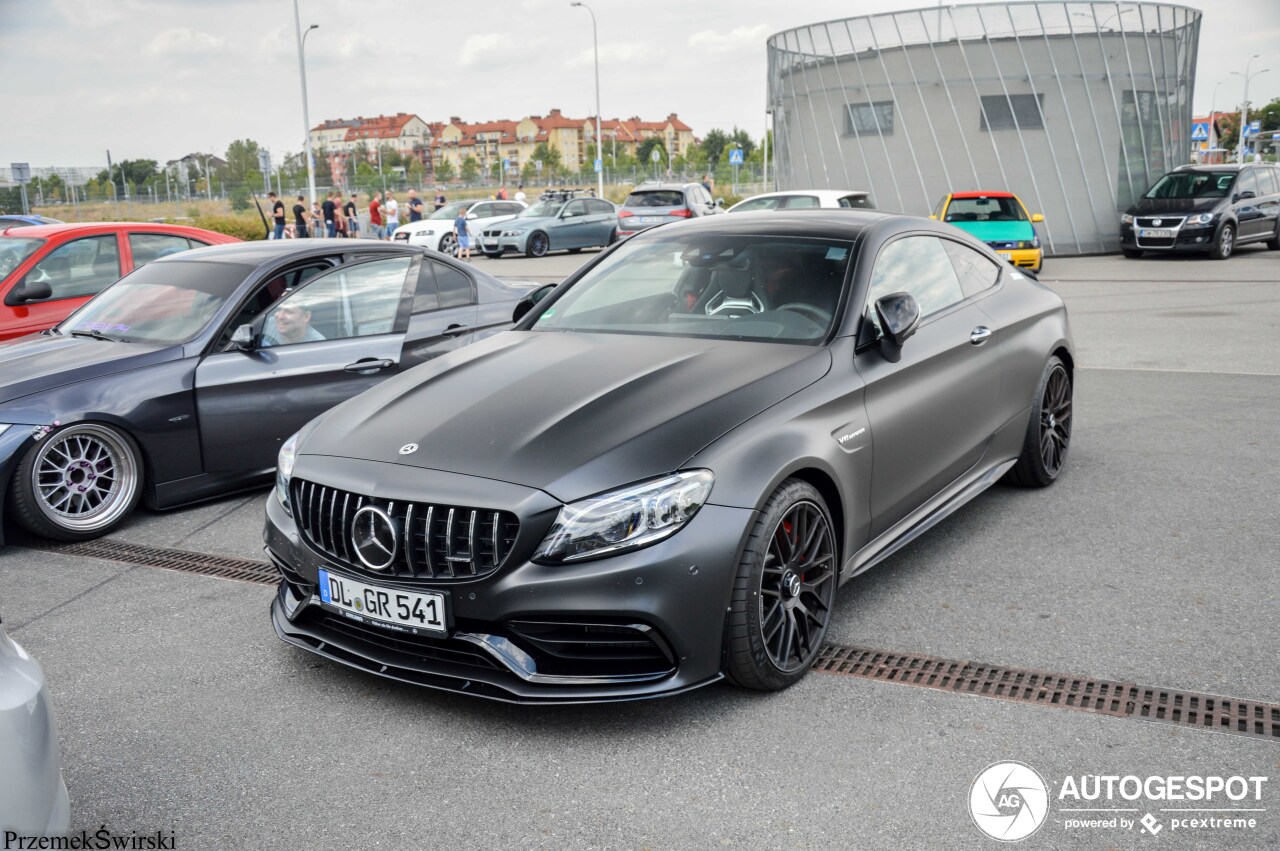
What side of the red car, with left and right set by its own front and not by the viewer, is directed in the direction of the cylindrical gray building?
back

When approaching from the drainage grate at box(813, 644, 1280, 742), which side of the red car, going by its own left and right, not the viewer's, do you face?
left

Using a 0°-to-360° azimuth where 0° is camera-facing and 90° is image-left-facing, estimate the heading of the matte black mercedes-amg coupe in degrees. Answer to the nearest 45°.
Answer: approximately 45°

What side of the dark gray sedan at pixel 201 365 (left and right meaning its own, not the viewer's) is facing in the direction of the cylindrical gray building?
back

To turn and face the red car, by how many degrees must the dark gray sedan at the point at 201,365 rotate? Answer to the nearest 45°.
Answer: approximately 135° to its right

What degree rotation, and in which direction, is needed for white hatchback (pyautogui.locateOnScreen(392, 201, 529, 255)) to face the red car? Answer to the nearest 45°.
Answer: approximately 45° to its left

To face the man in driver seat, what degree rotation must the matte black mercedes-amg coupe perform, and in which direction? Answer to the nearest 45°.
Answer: approximately 90° to its right

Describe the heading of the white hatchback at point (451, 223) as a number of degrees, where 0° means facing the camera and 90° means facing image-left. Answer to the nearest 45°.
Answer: approximately 45°
